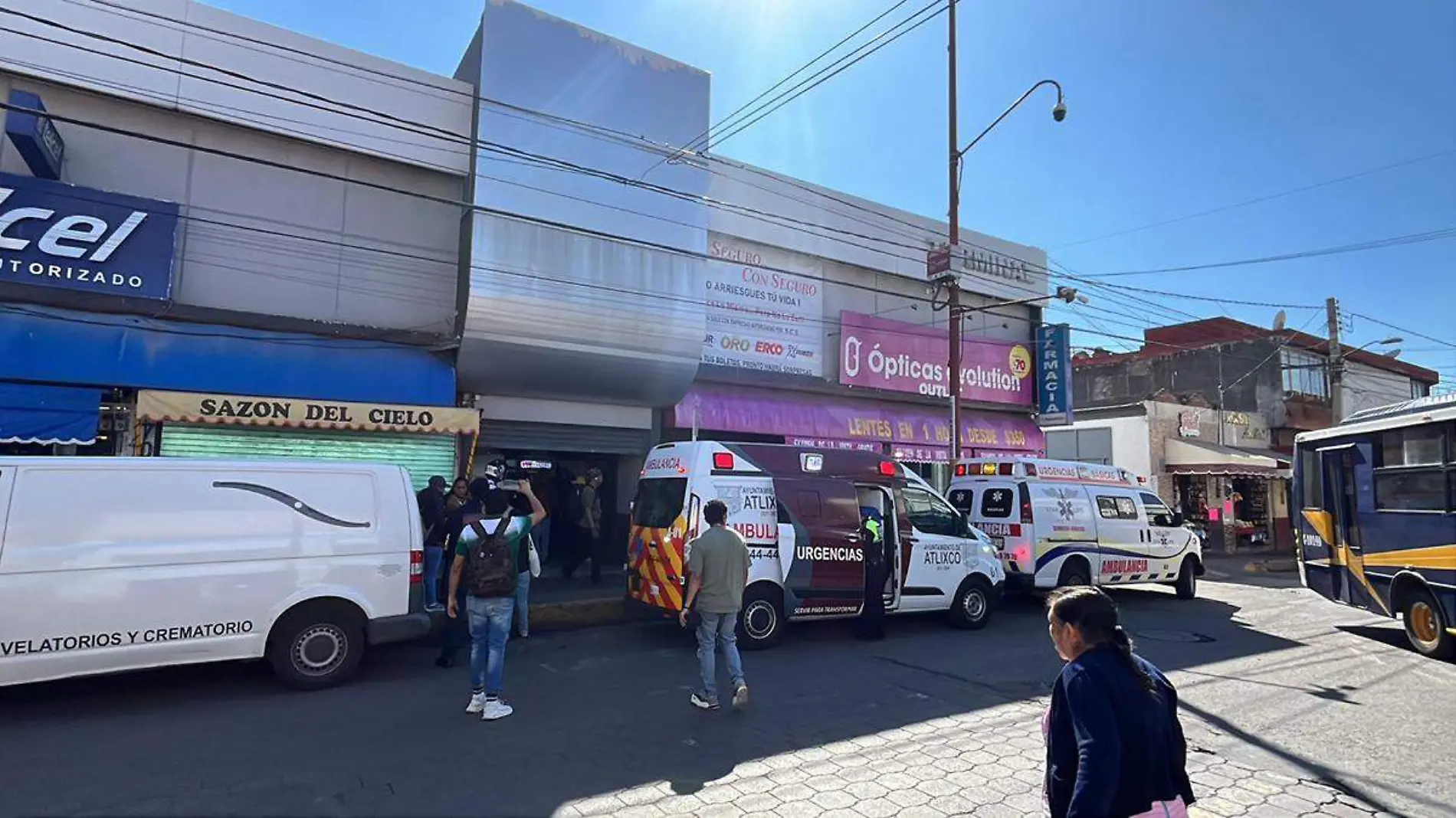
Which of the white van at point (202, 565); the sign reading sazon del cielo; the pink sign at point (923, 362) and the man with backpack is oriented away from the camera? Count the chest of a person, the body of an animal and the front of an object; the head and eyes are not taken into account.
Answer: the man with backpack

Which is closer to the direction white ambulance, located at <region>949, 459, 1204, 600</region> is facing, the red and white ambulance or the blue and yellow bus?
the blue and yellow bus

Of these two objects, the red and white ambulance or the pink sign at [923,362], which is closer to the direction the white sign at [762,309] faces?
the red and white ambulance

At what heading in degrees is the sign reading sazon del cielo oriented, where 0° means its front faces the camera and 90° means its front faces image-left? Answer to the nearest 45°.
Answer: approximately 0°

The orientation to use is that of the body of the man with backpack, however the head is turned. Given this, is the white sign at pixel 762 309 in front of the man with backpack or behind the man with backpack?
in front

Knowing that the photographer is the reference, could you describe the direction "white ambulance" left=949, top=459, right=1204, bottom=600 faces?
facing away from the viewer and to the right of the viewer

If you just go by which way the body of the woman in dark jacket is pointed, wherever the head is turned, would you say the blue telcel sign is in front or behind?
in front

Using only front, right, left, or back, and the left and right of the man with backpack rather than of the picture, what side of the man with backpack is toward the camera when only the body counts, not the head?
back

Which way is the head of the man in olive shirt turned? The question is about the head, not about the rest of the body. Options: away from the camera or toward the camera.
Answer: away from the camera

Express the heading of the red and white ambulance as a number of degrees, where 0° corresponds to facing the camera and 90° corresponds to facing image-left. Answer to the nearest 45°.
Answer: approximately 225°

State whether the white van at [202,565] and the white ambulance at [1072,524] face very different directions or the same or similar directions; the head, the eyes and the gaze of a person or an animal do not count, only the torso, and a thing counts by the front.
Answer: very different directions

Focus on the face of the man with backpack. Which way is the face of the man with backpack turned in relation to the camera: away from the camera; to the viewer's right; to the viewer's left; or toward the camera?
away from the camera

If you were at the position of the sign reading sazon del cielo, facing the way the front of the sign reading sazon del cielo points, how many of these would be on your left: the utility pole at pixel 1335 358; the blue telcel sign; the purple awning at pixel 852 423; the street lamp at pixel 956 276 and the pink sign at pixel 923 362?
4

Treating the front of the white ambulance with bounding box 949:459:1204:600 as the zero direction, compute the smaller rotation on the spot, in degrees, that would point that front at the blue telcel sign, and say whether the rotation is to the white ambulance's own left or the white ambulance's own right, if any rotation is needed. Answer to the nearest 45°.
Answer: approximately 180°

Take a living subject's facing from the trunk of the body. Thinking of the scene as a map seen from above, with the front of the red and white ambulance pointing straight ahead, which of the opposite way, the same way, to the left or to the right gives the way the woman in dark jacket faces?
to the left

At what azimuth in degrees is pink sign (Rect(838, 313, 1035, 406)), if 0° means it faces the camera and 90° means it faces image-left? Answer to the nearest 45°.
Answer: approximately 315°
